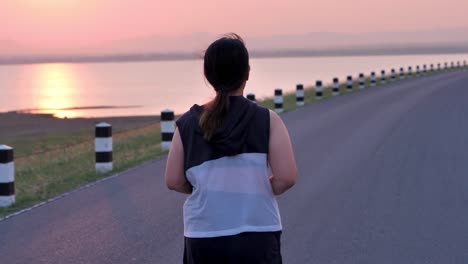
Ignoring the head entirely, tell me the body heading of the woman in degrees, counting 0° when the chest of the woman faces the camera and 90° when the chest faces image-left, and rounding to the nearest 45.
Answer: approximately 180°

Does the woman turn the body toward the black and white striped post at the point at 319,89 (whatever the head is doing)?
yes

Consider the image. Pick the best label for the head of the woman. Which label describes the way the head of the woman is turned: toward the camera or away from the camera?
away from the camera

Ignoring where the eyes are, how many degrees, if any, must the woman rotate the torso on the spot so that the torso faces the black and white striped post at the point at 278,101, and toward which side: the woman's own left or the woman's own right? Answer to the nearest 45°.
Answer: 0° — they already face it

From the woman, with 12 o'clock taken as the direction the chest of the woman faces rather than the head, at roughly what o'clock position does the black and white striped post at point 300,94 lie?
The black and white striped post is roughly at 12 o'clock from the woman.

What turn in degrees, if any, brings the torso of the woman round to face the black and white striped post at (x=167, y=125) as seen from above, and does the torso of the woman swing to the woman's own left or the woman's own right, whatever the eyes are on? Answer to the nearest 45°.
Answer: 0° — they already face it
